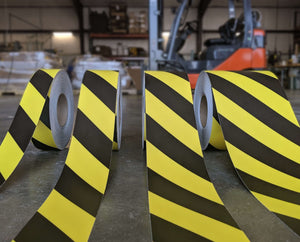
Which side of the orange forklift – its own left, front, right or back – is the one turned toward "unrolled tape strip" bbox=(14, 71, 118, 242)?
left

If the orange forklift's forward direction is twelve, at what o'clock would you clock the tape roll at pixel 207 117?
The tape roll is roughly at 9 o'clock from the orange forklift.

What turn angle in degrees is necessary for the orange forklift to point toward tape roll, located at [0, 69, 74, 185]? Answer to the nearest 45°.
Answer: approximately 90° to its left

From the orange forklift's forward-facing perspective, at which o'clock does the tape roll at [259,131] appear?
The tape roll is roughly at 9 o'clock from the orange forklift.

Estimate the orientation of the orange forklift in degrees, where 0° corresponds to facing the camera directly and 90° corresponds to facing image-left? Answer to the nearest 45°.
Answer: approximately 90°

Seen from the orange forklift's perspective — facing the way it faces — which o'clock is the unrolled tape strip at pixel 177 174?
The unrolled tape strip is roughly at 9 o'clock from the orange forklift.
